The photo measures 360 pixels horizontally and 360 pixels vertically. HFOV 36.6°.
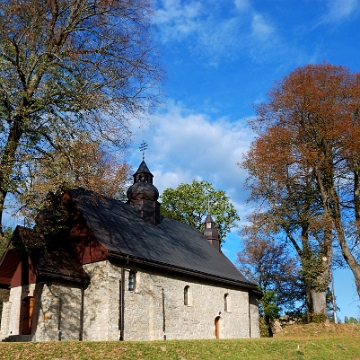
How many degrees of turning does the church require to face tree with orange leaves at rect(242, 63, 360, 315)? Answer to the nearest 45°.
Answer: approximately 135° to its left

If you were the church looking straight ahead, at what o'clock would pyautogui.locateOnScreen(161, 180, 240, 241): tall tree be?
The tall tree is roughly at 5 o'clock from the church.

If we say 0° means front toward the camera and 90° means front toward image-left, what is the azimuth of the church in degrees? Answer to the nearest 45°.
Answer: approximately 45°
